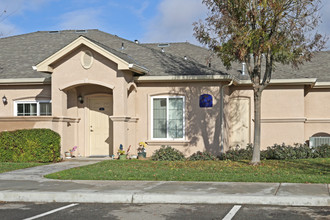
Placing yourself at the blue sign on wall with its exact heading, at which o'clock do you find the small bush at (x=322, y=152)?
The small bush is roughly at 9 o'clock from the blue sign on wall.

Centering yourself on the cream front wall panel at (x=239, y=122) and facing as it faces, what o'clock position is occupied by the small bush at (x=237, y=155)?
The small bush is roughly at 12 o'clock from the cream front wall panel.

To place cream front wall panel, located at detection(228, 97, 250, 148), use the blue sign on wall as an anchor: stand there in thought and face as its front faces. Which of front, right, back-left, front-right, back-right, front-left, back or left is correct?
back-left

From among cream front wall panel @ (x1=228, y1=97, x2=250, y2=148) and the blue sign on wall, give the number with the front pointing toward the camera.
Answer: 2

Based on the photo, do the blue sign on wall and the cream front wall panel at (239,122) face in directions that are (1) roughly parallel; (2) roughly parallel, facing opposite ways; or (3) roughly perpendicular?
roughly parallel

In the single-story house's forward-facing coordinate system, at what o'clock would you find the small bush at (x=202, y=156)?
The small bush is roughly at 10 o'clock from the single-story house.

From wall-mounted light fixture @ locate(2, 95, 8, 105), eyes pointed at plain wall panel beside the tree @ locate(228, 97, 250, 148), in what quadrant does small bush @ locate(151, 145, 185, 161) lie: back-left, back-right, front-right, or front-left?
front-right

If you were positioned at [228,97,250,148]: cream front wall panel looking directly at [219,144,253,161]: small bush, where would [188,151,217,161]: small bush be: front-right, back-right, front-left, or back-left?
front-right

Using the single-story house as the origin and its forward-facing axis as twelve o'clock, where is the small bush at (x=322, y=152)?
The small bush is roughly at 9 o'clock from the single-story house.

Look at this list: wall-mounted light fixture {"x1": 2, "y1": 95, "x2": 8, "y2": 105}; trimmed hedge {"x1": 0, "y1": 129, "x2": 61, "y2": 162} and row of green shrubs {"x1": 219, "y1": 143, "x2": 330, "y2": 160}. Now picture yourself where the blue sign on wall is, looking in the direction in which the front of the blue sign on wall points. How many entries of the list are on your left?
1

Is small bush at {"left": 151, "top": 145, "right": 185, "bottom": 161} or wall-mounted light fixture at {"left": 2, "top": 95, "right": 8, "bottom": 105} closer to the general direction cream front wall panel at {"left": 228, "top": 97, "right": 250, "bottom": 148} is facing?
the small bush

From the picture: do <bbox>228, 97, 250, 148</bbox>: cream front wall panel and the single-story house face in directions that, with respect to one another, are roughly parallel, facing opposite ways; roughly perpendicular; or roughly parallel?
roughly parallel

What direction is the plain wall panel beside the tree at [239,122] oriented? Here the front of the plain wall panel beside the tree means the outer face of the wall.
toward the camera

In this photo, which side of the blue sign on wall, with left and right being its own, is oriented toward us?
front

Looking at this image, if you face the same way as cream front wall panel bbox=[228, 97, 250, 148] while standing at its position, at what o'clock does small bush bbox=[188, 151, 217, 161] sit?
The small bush is roughly at 1 o'clock from the cream front wall panel.

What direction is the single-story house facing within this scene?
toward the camera
